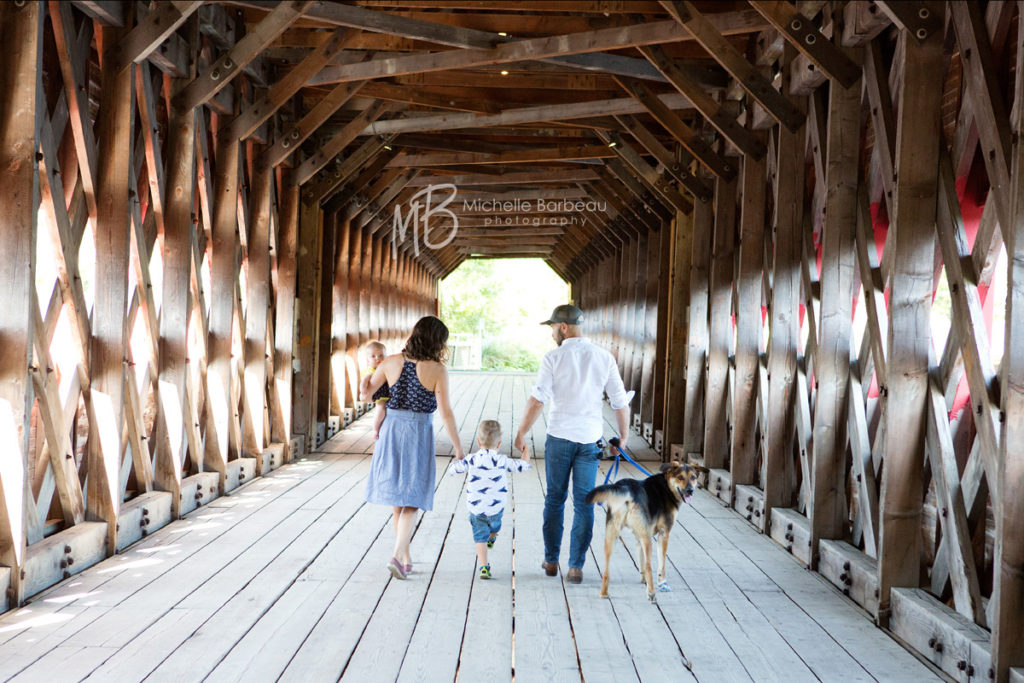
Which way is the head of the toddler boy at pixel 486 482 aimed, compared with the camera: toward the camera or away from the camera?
away from the camera

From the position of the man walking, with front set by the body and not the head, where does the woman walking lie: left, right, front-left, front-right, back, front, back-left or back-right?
left

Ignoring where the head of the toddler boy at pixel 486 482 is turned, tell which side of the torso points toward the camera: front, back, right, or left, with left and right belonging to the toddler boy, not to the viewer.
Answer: back

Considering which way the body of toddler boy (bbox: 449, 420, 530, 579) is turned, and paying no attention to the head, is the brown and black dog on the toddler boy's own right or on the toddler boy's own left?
on the toddler boy's own right

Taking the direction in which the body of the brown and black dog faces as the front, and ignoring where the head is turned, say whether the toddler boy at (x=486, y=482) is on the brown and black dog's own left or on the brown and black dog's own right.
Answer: on the brown and black dog's own left

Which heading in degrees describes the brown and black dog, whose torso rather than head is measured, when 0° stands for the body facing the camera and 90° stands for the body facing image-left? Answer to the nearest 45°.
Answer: approximately 225°

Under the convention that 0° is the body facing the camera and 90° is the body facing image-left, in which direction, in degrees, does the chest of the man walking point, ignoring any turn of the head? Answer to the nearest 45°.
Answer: approximately 180°

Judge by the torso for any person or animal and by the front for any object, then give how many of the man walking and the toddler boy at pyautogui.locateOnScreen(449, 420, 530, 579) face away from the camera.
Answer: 2

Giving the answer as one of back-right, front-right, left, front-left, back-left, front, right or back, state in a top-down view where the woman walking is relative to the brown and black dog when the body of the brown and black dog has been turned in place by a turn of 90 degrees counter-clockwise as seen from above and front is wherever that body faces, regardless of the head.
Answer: front-left
